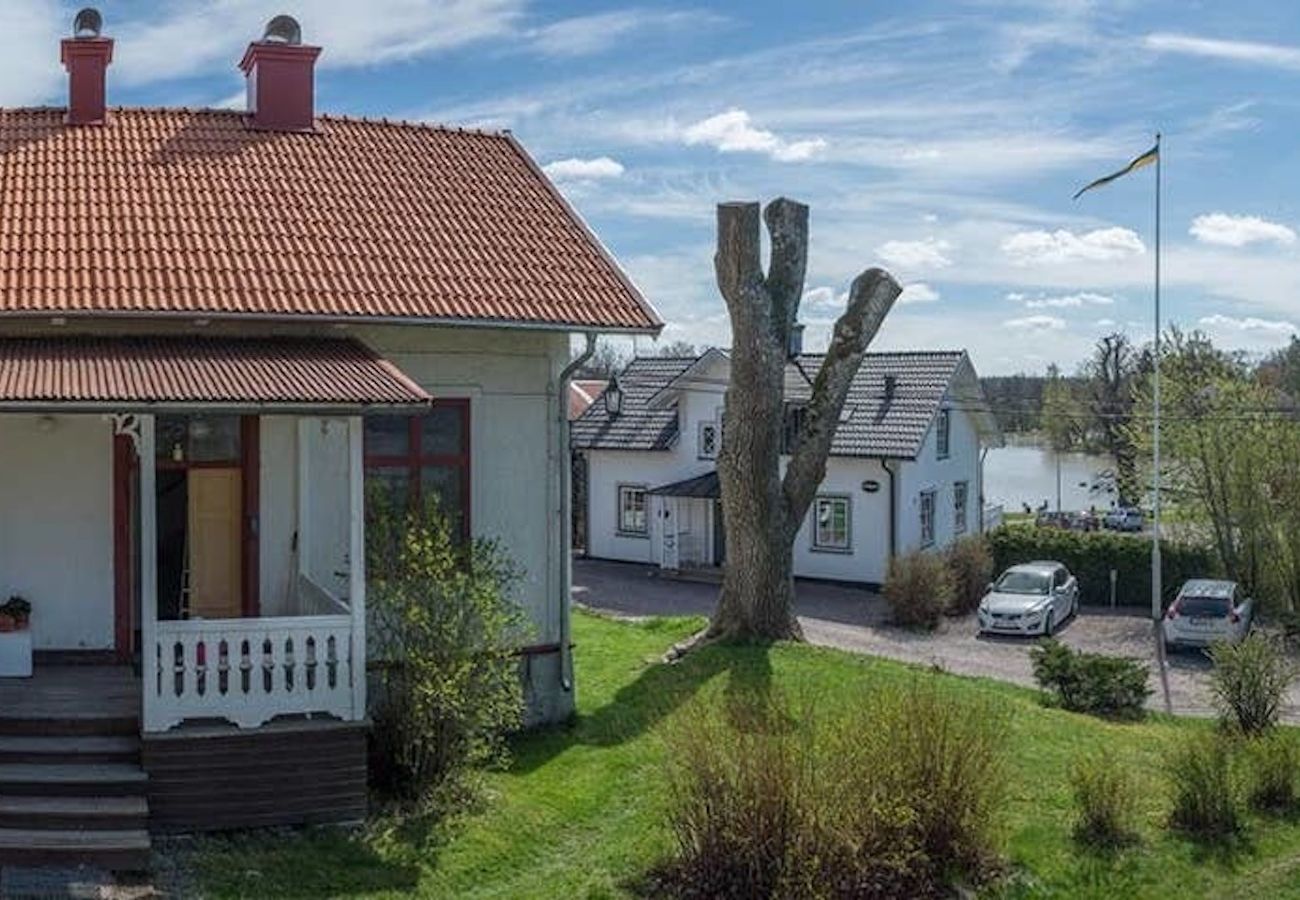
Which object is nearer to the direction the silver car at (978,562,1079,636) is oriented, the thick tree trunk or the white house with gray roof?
the thick tree trunk

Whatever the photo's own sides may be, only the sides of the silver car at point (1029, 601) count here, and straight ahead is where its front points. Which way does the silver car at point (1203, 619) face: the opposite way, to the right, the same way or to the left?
the opposite way

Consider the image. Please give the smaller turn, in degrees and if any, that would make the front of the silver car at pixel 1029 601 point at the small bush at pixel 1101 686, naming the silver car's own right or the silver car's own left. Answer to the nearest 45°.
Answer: approximately 45° to the silver car's own left

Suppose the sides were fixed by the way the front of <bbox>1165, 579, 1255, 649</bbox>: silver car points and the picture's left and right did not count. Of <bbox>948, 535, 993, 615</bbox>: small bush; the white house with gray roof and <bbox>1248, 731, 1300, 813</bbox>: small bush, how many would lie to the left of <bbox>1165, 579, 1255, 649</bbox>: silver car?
2

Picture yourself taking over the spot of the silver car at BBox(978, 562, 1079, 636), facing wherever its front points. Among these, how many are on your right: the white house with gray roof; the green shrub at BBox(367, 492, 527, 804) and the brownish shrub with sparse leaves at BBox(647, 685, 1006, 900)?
1

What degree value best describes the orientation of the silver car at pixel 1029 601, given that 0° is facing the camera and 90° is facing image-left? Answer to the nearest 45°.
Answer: approximately 45°

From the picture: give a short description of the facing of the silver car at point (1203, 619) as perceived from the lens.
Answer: facing away from the viewer and to the right of the viewer

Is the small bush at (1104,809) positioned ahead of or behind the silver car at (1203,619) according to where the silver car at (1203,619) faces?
behind

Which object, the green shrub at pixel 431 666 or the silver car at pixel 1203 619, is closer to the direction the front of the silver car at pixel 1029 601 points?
the green shrub

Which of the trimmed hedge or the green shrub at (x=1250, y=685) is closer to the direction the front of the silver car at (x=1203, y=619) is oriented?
the trimmed hedge
